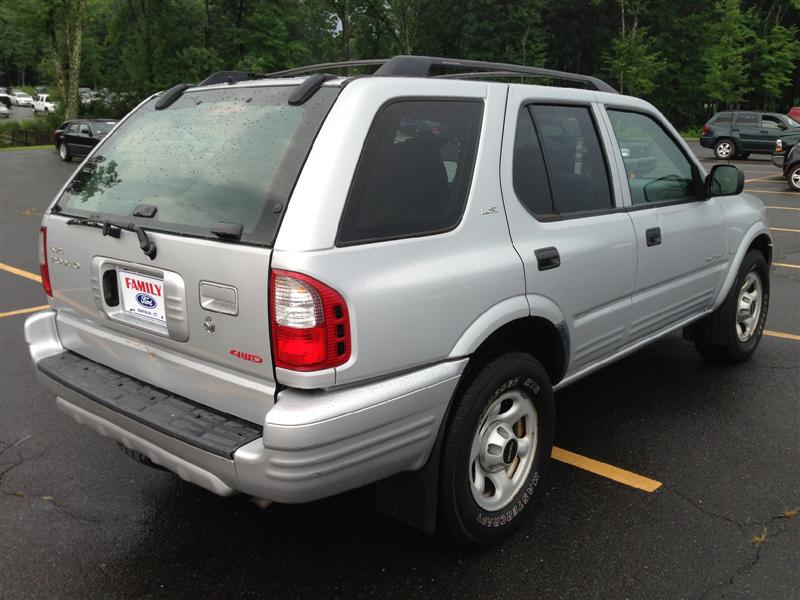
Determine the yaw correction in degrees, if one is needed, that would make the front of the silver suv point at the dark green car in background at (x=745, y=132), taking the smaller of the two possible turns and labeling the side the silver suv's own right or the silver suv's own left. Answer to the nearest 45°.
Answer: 0° — it already faces it

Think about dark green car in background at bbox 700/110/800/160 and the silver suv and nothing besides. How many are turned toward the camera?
0

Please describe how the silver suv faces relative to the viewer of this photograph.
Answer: facing away from the viewer and to the right of the viewer

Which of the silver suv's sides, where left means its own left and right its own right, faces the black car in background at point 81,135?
left

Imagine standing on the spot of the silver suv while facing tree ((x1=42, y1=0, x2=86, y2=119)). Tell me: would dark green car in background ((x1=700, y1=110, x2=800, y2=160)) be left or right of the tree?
right

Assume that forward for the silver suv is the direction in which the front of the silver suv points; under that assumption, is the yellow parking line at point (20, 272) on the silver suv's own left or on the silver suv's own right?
on the silver suv's own left

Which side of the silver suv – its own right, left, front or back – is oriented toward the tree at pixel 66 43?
left
